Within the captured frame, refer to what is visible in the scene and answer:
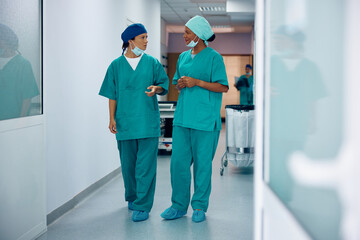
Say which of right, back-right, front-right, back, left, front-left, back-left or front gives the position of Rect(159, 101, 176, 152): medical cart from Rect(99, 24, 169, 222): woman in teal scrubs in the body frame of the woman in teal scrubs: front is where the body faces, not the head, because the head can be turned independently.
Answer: back

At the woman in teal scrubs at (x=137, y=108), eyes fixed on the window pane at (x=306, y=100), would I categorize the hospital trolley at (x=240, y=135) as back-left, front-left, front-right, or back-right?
back-left

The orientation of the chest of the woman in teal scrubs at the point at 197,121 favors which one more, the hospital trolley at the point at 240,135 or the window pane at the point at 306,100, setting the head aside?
the window pane

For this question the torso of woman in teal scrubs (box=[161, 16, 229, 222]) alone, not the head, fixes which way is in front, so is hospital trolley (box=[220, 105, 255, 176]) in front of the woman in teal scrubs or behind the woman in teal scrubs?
behind

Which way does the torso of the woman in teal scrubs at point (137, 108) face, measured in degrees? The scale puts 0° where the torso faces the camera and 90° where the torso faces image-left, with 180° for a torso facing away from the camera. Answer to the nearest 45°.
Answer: approximately 0°

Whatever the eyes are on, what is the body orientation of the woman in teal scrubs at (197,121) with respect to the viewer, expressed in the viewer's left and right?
facing the viewer and to the left of the viewer

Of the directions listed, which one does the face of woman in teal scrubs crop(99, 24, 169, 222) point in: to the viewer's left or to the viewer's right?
to the viewer's right

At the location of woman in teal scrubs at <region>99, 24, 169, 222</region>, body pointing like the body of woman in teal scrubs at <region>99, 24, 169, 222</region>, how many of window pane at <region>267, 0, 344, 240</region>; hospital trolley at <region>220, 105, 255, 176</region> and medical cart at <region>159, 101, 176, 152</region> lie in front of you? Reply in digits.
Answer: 1

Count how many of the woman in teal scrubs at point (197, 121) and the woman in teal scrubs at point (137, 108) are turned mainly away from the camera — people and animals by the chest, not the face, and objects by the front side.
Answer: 0

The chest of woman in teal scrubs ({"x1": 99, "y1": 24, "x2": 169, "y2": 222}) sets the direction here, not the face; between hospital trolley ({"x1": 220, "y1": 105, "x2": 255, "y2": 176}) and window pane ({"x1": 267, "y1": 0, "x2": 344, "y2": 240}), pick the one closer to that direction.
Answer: the window pane

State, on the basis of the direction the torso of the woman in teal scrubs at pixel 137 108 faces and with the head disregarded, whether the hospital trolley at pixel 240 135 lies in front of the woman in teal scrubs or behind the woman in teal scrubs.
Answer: behind

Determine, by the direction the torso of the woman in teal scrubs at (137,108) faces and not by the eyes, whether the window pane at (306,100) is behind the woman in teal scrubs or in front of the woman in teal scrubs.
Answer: in front

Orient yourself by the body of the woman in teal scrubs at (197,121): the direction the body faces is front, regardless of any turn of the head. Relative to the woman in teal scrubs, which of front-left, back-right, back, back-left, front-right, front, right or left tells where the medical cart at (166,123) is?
back-right
